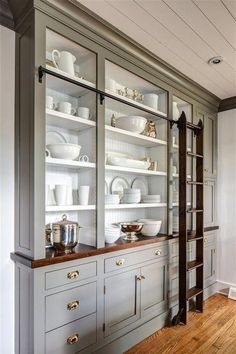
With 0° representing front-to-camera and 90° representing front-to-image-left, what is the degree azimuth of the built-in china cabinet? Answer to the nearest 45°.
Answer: approximately 315°
